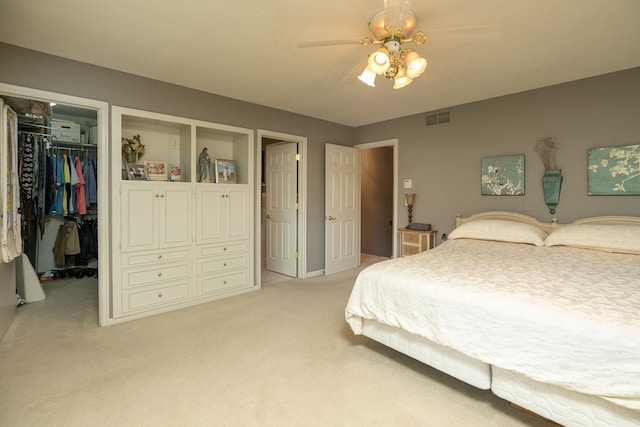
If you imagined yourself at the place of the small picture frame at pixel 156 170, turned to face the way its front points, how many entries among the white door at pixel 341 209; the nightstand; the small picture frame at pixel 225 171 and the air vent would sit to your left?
4

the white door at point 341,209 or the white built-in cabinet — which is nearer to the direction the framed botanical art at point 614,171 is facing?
the white built-in cabinet

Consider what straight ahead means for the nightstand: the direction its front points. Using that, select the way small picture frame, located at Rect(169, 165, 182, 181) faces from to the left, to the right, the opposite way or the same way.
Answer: to the left

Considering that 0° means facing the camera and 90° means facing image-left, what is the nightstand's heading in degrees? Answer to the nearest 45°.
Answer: approximately 45°

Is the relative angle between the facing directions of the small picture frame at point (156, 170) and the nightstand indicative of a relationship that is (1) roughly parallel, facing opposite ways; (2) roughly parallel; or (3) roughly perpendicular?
roughly perpendicular

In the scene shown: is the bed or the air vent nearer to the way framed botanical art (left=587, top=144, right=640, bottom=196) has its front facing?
the bed

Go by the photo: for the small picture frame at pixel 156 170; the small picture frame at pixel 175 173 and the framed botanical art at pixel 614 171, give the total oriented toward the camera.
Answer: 3

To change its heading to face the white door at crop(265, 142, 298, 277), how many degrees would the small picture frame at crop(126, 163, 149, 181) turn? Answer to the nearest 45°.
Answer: approximately 90° to its left

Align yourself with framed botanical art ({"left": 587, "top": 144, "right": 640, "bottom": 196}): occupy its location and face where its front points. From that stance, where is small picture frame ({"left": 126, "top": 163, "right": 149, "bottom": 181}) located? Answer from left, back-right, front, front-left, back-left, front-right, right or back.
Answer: front-right

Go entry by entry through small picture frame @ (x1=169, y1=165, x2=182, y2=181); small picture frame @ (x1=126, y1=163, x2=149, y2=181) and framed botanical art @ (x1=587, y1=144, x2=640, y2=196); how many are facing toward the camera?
3

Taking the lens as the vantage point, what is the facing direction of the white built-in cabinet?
facing the viewer and to the right of the viewer

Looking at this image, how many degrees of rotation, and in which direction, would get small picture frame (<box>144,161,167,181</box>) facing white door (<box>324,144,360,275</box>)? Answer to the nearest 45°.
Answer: approximately 90° to its left

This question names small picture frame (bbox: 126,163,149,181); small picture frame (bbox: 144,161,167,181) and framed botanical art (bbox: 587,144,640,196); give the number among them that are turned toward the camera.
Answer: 3

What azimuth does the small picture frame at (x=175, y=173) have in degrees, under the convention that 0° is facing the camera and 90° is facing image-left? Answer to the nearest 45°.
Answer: approximately 0°
